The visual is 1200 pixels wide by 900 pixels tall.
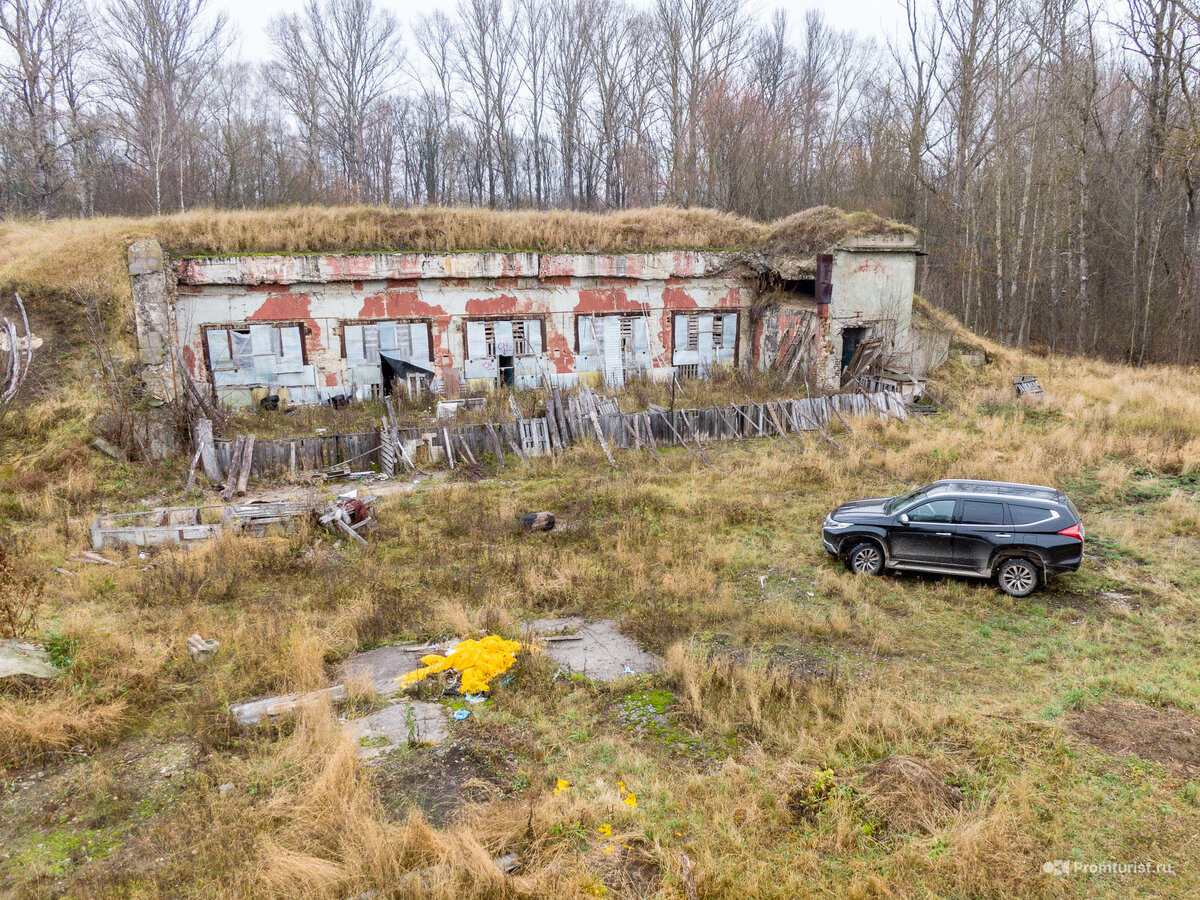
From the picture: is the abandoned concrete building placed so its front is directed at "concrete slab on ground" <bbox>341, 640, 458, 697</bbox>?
yes

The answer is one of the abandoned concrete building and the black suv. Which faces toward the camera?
the abandoned concrete building

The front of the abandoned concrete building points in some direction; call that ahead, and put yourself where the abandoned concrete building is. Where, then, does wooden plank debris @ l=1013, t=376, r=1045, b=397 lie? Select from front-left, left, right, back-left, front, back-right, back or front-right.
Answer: left

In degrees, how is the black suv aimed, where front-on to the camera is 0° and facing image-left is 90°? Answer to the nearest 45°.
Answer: approximately 90°

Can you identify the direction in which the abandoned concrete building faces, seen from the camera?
facing the viewer

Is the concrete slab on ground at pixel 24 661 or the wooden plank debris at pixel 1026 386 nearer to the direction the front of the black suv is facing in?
the concrete slab on ground

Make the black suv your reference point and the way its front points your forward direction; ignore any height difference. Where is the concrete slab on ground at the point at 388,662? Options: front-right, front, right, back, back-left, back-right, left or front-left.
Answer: front-left

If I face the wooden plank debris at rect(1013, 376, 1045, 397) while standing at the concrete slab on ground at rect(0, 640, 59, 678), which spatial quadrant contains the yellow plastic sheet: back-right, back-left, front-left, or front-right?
front-right

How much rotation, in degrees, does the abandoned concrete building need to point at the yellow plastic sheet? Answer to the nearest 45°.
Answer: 0° — it already faces it

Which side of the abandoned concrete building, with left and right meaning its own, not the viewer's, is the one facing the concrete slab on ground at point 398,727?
front

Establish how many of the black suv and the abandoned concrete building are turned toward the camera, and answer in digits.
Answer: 1

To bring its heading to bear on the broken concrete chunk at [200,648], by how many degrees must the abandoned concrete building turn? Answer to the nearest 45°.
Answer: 0° — it already faces it

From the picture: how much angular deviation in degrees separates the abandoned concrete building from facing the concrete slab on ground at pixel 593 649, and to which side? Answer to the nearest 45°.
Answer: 0° — it already faces it
